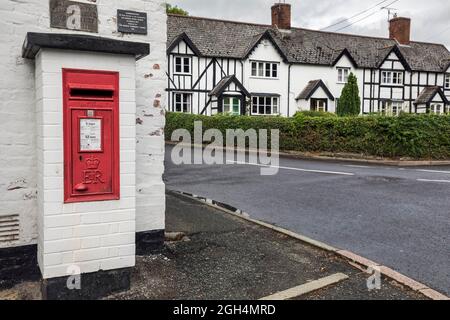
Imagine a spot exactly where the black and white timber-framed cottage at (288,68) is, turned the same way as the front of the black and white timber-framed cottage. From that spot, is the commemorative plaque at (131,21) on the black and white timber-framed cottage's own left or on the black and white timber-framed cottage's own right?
on the black and white timber-framed cottage's own right

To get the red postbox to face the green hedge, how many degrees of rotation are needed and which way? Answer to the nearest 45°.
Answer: approximately 135° to its left

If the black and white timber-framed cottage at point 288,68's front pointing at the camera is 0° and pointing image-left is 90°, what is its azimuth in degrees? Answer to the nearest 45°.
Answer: approximately 315°

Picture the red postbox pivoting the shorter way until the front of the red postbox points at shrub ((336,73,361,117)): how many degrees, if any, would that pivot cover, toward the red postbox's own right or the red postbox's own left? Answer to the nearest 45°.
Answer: approximately 135° to the red postbox's own left

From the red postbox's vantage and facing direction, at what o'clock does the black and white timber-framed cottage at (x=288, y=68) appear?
The black and white timber-framed cottage is roughly at 7 o'clock from the red postbox.

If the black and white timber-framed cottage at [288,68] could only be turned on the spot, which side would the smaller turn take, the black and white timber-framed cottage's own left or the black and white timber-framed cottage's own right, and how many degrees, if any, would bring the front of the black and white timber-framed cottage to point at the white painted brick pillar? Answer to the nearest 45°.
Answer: approximately 45° to the black and white timber-framed cottage's own right
